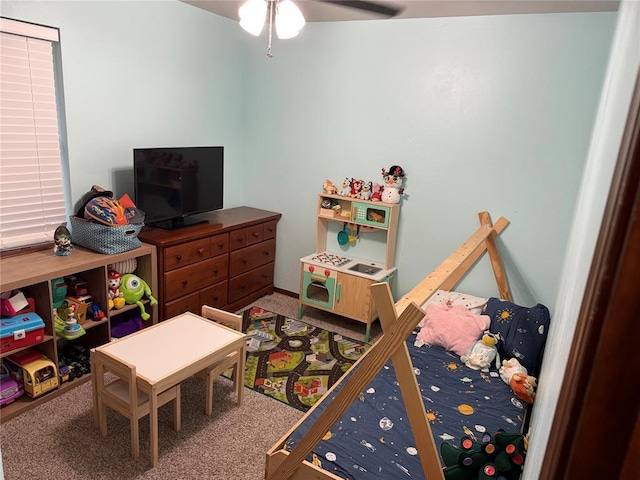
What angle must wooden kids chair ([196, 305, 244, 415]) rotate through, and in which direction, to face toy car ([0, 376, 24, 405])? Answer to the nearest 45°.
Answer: approximately 45° to its right

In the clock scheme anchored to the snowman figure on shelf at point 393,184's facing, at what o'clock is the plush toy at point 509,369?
The plush toy is roughly at 11 o'clock from the snowman figure on shelf.

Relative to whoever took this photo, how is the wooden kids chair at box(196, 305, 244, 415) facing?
facing the viewer and to the left of the viewer

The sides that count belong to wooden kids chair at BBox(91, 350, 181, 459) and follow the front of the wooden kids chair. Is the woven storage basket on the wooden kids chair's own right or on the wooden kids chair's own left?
on the wooden kids chair's own left

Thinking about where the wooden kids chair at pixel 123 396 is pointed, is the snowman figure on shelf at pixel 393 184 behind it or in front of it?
in front

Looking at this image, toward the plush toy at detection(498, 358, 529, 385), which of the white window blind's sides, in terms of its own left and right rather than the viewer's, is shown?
front

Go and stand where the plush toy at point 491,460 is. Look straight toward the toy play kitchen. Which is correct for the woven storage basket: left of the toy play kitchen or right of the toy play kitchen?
left

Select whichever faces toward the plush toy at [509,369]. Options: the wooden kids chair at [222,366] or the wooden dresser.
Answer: the wooden dresser

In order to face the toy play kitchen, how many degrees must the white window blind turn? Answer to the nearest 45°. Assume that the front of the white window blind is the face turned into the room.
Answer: approximately 45° to its left

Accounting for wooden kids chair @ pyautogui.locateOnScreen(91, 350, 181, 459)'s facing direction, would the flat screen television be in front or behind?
in front

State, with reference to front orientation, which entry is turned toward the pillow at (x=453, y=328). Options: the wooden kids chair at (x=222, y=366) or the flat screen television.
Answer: the flat screen television

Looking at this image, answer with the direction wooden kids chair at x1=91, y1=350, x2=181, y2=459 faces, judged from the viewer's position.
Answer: facing away from the viewer and to the right of the viewer

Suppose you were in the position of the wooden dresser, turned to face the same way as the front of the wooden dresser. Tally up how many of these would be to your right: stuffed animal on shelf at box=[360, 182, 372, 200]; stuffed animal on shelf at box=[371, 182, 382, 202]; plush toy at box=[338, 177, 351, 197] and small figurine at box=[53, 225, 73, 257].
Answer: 1

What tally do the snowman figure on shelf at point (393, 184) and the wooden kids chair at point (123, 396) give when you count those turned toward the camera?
1

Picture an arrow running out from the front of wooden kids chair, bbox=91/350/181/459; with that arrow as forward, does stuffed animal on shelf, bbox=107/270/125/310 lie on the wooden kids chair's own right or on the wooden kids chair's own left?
on the wooden kids chair's own left
